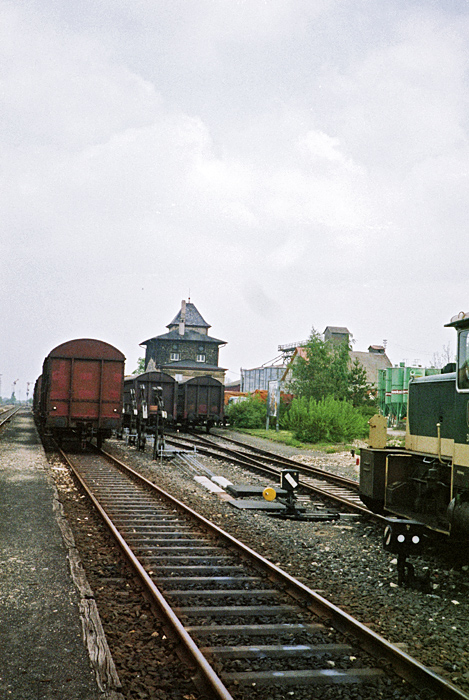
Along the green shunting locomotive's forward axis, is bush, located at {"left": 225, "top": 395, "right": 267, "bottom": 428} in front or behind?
in front

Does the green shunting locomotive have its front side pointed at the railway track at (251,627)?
no

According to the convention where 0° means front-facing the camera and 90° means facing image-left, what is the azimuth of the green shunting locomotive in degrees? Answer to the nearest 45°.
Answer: approximately 135°

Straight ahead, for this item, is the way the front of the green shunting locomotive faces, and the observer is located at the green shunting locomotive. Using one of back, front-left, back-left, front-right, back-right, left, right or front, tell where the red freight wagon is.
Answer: front

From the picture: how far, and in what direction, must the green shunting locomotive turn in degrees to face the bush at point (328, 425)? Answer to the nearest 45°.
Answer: approximately 45° to its right

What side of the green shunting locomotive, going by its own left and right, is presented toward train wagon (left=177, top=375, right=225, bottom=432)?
front

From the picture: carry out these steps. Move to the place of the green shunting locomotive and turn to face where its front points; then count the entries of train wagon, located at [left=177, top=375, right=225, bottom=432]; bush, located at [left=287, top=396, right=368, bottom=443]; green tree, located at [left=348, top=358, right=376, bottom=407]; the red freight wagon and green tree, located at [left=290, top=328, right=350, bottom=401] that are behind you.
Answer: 0

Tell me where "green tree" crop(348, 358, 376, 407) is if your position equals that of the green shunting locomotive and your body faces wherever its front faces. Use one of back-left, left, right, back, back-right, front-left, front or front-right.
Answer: front-right

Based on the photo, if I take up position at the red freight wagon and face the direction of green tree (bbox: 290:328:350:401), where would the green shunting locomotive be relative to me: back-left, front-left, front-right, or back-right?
back-right

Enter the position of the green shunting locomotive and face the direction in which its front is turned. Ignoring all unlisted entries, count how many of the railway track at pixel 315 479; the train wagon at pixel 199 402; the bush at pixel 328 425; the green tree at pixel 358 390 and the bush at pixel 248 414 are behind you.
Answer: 0
